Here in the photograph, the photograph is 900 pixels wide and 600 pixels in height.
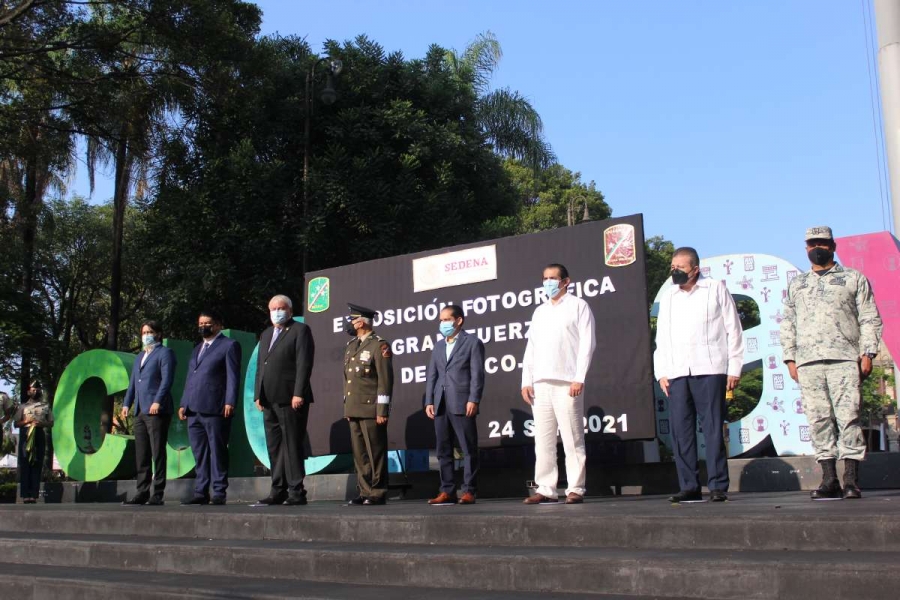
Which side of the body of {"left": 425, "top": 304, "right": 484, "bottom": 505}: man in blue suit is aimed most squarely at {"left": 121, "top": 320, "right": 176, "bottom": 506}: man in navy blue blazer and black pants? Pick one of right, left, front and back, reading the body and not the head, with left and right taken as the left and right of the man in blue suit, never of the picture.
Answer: right

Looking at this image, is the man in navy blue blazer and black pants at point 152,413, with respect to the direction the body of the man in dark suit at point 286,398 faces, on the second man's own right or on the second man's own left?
on the second man's own right

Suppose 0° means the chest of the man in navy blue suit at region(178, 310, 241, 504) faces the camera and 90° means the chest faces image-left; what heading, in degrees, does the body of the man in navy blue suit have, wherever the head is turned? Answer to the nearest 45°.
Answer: approximately 45°

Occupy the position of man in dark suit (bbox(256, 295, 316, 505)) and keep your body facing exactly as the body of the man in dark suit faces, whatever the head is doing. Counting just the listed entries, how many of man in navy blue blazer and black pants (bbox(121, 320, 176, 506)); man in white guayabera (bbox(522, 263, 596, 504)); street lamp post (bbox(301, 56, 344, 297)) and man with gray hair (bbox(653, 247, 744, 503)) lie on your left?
2

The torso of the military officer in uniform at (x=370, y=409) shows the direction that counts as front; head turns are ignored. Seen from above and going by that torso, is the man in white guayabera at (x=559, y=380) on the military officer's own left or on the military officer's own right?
on the military officer's own left

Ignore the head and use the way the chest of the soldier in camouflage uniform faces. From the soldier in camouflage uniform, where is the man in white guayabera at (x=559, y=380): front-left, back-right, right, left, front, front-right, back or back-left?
right

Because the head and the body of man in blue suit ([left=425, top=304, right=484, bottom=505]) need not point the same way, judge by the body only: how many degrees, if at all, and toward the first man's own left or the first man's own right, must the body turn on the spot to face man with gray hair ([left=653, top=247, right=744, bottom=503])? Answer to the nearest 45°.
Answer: approximately 90° to the first man's own left

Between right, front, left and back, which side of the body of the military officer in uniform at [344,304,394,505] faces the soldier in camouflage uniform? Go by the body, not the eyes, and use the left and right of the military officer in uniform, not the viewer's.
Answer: left

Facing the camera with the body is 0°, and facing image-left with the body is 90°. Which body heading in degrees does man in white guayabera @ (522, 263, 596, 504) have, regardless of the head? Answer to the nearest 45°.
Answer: approximately 45°

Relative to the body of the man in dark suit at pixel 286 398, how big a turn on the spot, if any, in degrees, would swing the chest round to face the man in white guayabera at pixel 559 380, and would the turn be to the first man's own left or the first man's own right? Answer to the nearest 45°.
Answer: approximately 90° to the first man's own left
